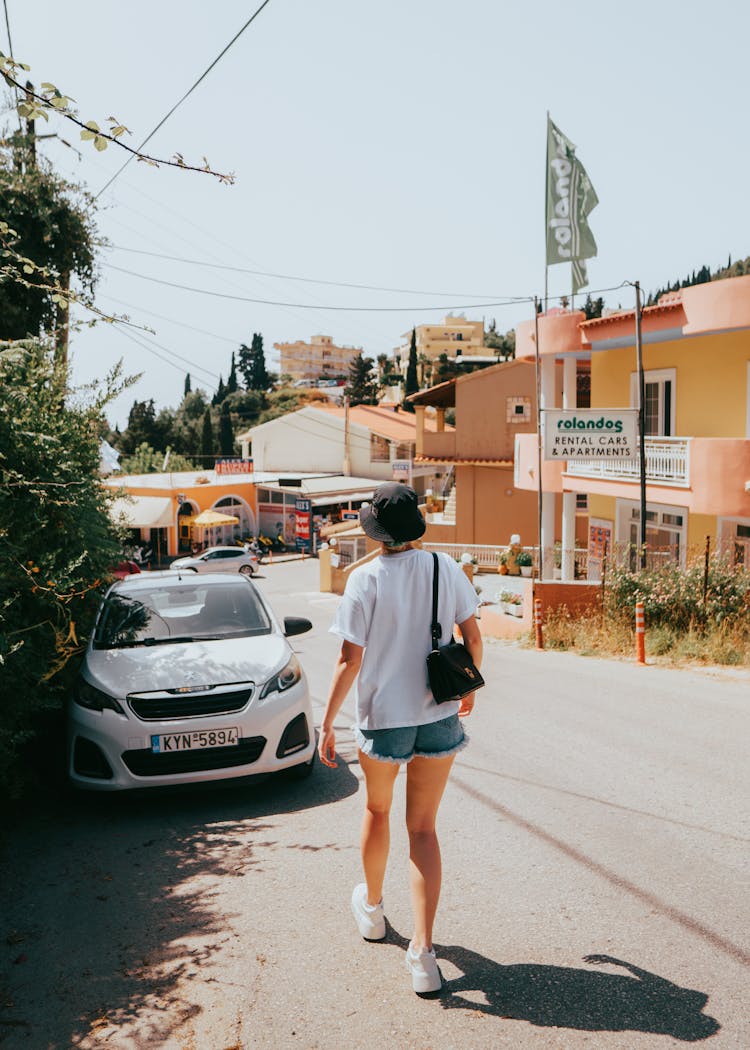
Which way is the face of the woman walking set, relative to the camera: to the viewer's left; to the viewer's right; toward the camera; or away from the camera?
away from the camera

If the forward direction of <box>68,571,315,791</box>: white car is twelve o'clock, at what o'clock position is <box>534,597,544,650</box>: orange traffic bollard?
The orange traffic bollard is roughly at 7 o'clock from the white car.

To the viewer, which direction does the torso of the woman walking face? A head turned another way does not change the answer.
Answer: away from the camera

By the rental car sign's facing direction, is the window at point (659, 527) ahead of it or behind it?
behind

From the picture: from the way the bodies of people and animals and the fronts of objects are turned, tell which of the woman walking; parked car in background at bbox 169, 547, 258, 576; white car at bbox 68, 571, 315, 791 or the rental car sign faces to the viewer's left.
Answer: the parked car in background

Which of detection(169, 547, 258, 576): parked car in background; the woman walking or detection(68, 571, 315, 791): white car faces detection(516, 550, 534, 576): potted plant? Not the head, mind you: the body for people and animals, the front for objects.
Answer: the woman walking

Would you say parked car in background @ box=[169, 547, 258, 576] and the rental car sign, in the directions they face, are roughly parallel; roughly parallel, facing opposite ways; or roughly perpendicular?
roughly perpendicular

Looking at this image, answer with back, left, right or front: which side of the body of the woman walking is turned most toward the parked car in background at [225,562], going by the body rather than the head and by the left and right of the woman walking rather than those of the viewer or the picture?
front

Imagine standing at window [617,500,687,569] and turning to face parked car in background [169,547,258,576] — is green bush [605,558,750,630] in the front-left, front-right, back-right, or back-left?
back-left

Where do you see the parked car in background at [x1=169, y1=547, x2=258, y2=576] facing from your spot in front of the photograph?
facing to the left of the viewer

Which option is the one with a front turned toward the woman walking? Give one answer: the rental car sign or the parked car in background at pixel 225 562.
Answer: the rental car sign

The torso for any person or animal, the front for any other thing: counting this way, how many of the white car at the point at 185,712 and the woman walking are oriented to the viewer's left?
0

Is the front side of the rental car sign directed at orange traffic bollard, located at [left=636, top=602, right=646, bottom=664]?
yes

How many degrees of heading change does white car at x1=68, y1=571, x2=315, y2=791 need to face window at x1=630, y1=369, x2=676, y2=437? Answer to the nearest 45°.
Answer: approximately 135° to its left

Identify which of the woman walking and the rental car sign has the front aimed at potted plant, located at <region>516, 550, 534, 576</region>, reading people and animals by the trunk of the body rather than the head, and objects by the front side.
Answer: the woman walking
